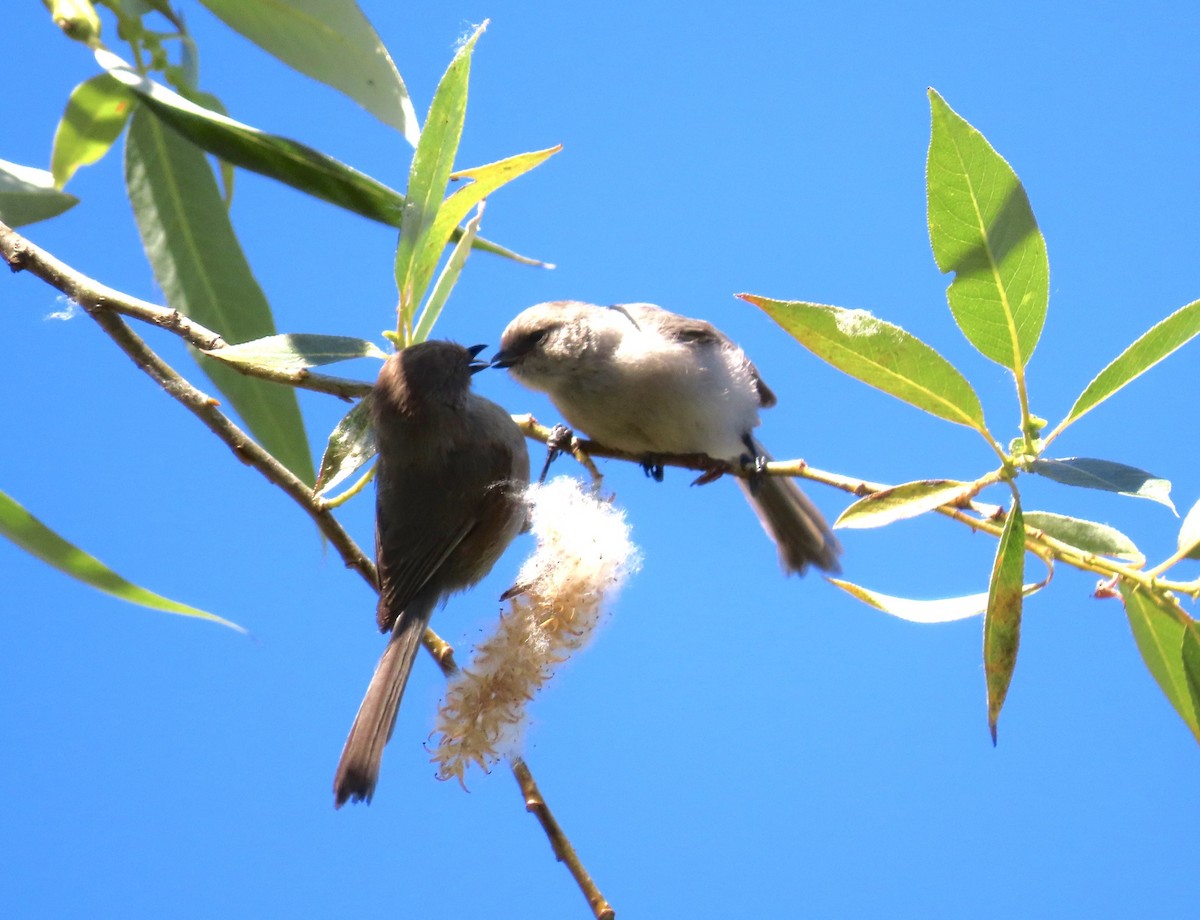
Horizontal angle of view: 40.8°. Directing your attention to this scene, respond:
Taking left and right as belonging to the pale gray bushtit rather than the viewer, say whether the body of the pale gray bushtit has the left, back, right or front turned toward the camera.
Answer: left

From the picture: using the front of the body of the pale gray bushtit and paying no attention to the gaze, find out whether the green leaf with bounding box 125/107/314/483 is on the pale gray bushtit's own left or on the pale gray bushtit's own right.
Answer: on the pale gray bushtit's own right
